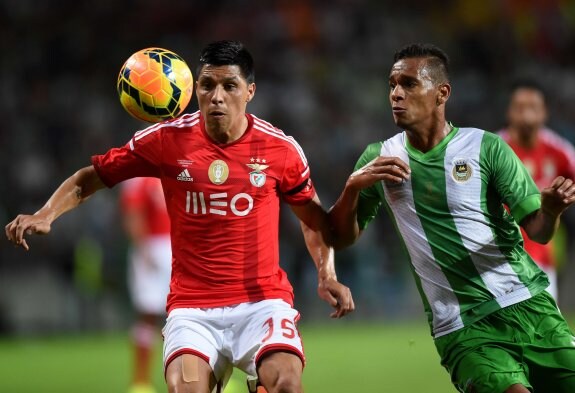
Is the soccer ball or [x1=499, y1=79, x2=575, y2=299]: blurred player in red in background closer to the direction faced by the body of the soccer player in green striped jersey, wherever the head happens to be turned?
the soccer ball

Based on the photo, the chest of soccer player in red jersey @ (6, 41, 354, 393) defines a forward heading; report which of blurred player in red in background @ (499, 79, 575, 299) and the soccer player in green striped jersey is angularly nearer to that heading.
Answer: the soccer player in green striped jersey

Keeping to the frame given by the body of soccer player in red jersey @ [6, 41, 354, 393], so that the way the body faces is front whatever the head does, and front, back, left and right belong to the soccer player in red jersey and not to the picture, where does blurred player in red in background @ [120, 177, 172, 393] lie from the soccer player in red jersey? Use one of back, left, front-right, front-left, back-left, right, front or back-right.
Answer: back

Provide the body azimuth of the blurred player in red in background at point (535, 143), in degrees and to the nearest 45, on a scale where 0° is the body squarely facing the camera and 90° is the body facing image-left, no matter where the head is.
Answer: approximately 0°

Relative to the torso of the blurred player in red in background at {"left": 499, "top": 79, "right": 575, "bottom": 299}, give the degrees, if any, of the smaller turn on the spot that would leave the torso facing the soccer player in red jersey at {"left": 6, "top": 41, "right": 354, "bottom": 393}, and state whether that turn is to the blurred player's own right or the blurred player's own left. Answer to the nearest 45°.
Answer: approximately 45° to the blurred player's own right

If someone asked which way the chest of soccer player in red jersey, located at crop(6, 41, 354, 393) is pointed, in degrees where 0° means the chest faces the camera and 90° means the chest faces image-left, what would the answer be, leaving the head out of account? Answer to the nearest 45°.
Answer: approximately 0°

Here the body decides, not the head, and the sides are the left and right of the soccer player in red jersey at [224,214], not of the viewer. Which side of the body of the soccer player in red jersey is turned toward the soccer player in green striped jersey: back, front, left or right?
left

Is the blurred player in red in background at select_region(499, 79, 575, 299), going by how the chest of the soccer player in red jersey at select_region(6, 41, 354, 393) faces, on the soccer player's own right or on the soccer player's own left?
on the soccer player's own left

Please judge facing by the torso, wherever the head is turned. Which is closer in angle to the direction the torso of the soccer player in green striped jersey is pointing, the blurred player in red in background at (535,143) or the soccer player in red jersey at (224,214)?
the soccer player in red jersey
